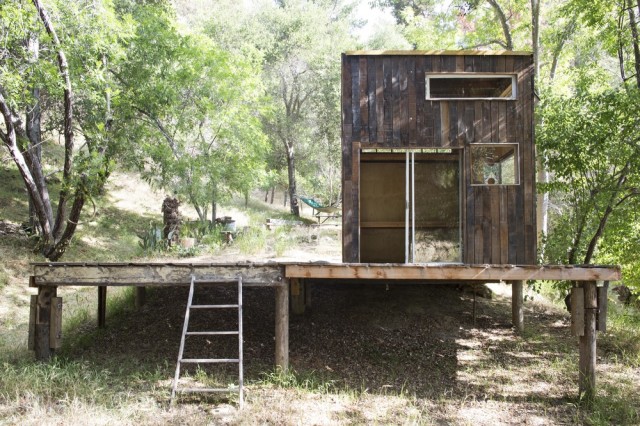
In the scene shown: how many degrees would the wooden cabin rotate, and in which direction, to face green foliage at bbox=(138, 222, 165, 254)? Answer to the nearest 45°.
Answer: approximately 135° to its right

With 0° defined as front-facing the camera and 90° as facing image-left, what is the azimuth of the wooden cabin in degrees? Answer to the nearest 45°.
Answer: approximately 0°

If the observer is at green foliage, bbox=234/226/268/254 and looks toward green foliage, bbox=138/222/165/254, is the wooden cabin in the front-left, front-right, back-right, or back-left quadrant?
back-left

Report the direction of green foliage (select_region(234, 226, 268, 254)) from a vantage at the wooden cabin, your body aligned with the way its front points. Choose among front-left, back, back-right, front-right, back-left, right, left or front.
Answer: back-right
